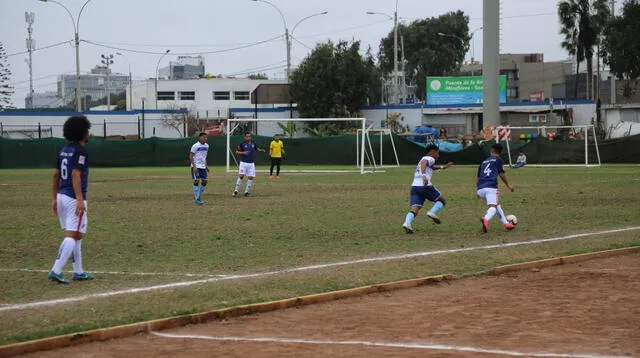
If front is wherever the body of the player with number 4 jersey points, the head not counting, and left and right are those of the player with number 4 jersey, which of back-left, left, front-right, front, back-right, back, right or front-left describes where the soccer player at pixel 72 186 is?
back

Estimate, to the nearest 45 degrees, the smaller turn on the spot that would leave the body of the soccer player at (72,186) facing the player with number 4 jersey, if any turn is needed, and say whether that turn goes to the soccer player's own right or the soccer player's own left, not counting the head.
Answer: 0° — they already face them

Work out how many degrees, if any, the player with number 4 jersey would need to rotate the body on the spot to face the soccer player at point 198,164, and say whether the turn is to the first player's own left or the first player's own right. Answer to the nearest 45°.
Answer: approximately 90° to the first player's own left

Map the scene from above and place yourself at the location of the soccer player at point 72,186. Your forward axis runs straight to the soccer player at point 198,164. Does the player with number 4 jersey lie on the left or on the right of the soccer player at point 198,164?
right

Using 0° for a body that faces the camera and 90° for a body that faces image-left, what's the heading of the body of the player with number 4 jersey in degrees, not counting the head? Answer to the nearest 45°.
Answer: approximately 225°

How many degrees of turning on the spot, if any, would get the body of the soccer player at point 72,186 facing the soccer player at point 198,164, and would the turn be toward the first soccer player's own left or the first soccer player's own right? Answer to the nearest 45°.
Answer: approximately 45° to the first soccer player's own left

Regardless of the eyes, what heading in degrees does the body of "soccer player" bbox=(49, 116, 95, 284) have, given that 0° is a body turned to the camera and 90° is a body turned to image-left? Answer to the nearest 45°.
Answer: approximately 225°
